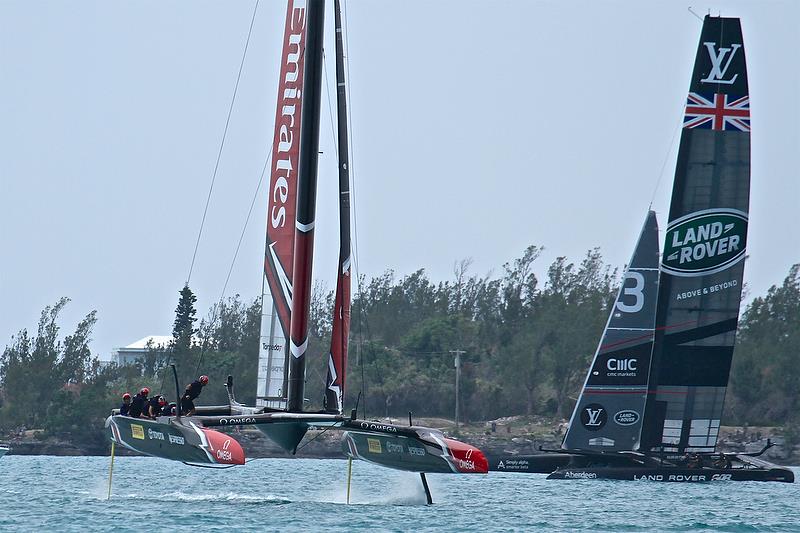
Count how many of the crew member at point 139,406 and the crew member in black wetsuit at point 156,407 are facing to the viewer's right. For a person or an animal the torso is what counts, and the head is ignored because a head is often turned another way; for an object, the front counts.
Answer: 2

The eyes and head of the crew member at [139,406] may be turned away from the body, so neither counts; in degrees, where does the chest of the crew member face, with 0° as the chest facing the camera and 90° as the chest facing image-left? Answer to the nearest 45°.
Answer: approximately 270°

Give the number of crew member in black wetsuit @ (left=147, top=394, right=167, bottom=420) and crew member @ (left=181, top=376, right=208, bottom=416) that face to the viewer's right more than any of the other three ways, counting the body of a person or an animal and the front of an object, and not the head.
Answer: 2

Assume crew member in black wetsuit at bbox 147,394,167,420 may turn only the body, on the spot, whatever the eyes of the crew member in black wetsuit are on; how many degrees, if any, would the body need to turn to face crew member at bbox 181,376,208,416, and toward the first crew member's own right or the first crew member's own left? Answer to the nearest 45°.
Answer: approximately 45° to the first crew member's own right

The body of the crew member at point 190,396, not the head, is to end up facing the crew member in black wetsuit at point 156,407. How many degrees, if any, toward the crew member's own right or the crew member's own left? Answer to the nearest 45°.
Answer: approximately 135° to the crew member's own left

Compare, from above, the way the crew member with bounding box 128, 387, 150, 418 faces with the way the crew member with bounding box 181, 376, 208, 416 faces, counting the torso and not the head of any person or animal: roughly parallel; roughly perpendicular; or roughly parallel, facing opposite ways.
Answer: roughly parallel

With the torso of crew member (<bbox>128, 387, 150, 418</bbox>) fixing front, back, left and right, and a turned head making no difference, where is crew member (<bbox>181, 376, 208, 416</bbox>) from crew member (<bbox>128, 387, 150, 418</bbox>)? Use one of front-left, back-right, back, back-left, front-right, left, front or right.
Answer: front-right

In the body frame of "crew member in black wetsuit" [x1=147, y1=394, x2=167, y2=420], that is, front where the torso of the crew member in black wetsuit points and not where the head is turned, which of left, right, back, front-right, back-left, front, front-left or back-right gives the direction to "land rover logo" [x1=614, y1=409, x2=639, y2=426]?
front-left

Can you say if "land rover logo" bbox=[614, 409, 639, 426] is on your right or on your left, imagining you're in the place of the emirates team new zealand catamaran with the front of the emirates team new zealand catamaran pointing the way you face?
on your left

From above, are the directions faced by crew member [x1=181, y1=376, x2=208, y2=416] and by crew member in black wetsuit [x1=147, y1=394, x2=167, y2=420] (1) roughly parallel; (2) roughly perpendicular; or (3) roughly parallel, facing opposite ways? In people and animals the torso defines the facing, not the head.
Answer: roughly parallel

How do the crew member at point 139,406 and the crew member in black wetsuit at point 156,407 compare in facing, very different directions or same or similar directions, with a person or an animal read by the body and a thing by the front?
same or similar directions

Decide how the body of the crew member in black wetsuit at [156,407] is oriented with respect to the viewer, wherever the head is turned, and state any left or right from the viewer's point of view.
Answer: facing to the right of the viewer

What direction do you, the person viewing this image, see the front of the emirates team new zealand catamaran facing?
facing the viewer and to the right of the viewer

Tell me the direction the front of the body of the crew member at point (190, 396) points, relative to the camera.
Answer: to the viewer's right

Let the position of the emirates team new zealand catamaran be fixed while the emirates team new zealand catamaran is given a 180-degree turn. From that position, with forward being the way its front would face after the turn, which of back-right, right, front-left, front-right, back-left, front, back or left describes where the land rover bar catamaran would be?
right

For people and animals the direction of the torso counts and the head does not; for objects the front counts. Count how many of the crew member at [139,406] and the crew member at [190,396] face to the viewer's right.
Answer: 2

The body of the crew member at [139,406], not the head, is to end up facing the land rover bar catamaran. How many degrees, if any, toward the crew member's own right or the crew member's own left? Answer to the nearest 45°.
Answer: approximately 45° to the crew member's own left
